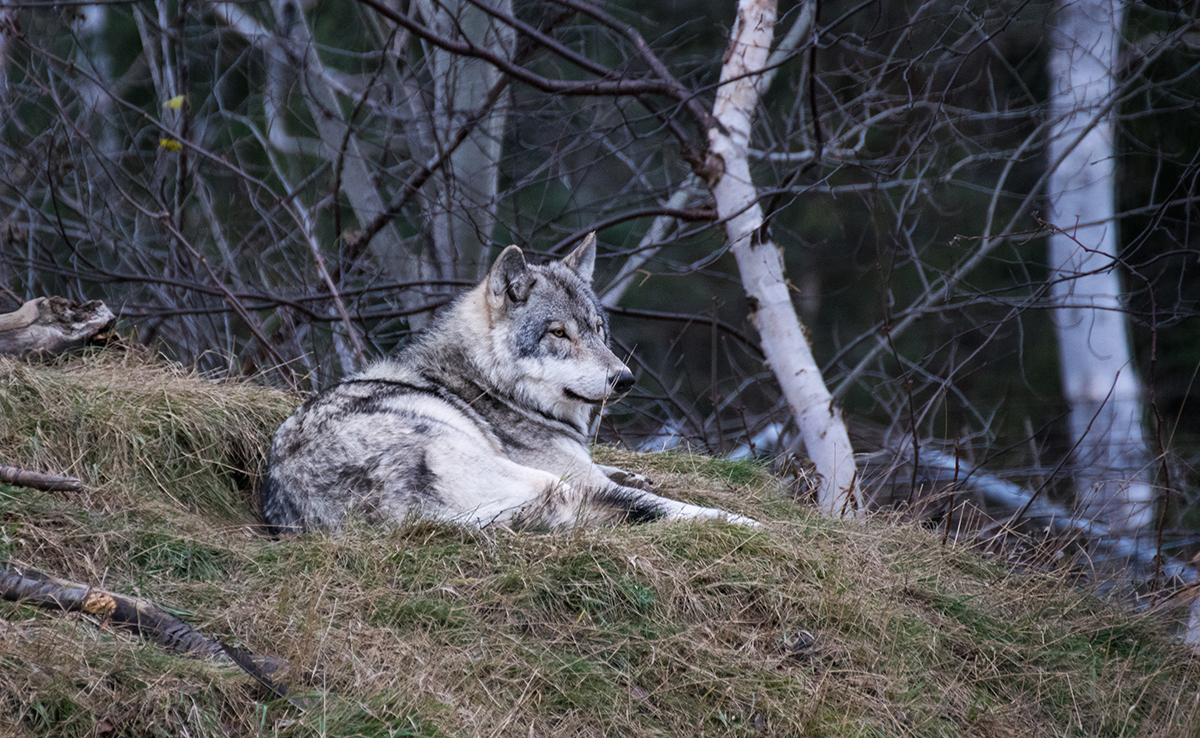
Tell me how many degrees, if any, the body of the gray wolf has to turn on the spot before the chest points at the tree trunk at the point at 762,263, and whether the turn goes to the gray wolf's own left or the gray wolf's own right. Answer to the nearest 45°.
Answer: approximately 45° to the gray wolf's own left

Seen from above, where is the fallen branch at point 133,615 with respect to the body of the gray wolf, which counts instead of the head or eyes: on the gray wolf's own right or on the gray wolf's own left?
on the gray wolf's own right

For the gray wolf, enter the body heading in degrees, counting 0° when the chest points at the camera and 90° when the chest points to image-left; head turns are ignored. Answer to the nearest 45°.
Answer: approximately 270°

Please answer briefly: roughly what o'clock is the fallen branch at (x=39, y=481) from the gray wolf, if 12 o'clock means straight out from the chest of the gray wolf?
The fallen branch is roughly at 5 o'clock from the gray wolf.

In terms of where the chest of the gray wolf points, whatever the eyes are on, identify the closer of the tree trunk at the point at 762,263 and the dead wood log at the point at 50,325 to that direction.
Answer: the tree trunk

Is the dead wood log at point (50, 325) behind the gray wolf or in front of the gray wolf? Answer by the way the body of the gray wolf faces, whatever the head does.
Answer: behind

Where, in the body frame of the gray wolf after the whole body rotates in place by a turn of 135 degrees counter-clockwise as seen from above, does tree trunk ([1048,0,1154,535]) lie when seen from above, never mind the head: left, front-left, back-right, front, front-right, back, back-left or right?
right
